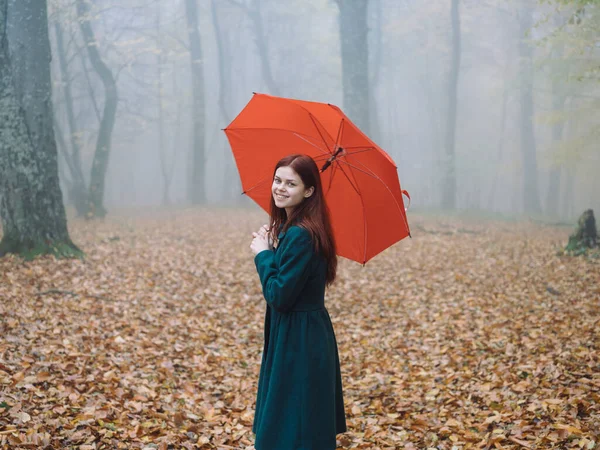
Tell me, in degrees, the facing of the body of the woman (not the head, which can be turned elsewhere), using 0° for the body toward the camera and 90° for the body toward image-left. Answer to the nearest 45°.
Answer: approximately 90°

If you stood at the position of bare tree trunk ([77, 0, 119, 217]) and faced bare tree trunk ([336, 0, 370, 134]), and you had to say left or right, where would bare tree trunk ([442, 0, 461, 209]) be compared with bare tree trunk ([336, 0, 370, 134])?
left

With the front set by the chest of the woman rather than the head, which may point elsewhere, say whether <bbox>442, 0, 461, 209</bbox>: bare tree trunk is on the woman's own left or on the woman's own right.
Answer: on the woman's own right

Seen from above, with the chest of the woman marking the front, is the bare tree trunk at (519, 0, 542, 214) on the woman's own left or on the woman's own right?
on the woman's own right

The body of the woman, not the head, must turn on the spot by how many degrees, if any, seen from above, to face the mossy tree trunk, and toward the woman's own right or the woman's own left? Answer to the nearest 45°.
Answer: approximately 45° to the woman's own right

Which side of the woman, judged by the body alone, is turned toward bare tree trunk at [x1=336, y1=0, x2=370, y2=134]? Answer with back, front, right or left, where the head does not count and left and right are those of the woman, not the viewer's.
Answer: right

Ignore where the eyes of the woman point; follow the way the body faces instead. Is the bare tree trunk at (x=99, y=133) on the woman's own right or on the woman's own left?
on the woman's own right
